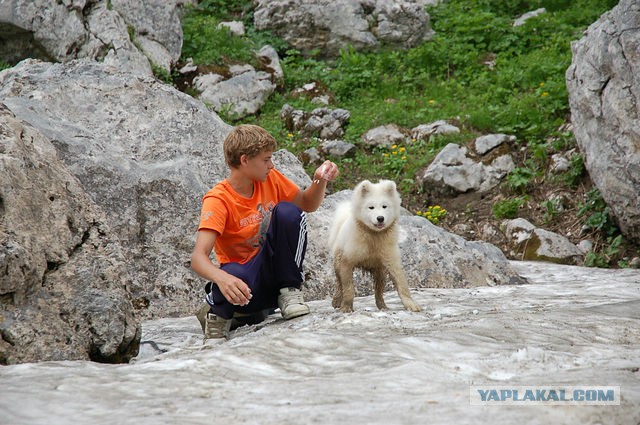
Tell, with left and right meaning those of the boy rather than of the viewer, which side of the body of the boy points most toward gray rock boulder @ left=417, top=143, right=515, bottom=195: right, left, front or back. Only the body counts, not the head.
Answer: left

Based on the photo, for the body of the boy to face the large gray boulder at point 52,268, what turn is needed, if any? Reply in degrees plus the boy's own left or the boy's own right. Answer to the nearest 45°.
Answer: approximately 90° to the boy's own right

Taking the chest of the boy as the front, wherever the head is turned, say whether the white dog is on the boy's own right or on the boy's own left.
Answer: on the boy's own left

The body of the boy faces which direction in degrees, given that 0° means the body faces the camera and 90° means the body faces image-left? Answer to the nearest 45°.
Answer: approximately 315°

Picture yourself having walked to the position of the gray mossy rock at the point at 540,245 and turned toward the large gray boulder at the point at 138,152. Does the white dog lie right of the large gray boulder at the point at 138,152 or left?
left

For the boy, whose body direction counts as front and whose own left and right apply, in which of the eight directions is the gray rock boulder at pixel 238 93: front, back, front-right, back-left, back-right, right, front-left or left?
back-left

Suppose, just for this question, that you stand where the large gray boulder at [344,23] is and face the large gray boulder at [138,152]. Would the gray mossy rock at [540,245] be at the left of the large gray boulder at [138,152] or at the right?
left

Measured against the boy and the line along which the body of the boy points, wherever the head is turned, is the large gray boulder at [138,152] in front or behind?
behind

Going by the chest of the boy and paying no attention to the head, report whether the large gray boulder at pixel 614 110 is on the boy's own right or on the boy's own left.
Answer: on the boy's own left

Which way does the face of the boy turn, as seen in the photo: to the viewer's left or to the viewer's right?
to the viewer's right

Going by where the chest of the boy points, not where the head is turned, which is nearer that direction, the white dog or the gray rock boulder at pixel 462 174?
the white dog

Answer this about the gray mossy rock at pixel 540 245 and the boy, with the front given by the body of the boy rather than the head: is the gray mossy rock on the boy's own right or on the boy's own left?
on the boy's own left
